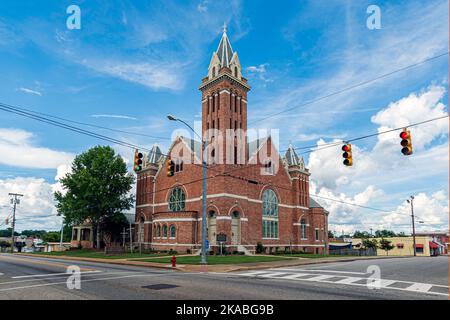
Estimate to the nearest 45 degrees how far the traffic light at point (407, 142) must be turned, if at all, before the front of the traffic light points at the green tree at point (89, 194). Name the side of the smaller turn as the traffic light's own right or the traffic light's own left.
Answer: approximately 90° to the traffic light's own right

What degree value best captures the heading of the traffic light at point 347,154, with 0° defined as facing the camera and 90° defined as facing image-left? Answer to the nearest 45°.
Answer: approximately 45°

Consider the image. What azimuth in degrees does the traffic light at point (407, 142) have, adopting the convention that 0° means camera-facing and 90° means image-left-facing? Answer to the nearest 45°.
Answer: approximately 45°

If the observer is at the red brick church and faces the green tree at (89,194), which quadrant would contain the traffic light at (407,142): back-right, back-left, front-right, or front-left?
back-left

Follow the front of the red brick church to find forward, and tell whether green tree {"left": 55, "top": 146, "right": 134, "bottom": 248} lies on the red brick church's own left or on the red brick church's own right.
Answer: on the red brick church's own right

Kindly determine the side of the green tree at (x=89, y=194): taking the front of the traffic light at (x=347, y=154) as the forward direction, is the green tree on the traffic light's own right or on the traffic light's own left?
on the traffic light's own right

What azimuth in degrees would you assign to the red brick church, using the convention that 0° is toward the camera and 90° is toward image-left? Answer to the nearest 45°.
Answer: approximately 0°

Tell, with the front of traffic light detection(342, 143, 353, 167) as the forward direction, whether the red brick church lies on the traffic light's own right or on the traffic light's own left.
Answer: on the traffic light's own right

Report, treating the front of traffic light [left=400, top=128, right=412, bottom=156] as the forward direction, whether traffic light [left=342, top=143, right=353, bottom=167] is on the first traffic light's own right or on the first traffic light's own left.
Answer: on the first traffic light's own right
